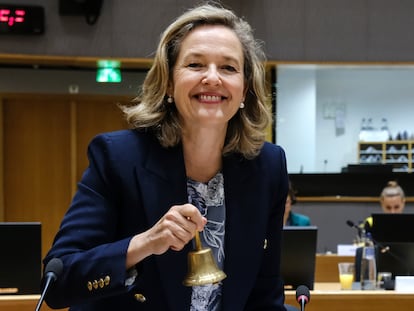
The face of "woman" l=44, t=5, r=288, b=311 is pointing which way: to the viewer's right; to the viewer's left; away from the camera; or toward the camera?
toward the camera

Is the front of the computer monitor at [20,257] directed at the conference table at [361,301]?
no

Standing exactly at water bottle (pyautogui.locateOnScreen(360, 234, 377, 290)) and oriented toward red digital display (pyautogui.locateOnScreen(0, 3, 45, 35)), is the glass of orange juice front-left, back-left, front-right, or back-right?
front-left

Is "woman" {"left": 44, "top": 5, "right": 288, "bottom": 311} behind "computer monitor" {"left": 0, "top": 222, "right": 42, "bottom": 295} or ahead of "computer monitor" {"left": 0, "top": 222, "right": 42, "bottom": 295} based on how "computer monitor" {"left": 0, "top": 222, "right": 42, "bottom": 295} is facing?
ahead

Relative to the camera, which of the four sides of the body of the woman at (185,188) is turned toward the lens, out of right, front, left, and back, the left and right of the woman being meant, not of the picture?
front

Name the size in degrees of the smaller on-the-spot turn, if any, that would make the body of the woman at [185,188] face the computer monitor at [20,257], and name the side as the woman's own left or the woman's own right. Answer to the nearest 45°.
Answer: approximately 135° to the woman's own right

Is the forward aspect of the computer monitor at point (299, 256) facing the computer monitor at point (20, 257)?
no
